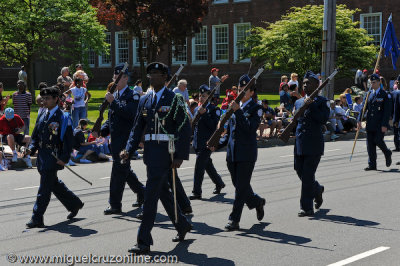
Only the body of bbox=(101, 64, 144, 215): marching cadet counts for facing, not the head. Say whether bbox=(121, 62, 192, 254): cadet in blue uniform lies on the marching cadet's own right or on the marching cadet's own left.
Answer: on the marching cadet's own left

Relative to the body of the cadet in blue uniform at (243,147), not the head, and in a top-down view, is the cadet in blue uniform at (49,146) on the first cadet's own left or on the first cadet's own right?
on the first cadet's own right

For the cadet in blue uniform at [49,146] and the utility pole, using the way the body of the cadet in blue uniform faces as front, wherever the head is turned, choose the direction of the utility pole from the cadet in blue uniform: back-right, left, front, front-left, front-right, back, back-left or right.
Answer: back

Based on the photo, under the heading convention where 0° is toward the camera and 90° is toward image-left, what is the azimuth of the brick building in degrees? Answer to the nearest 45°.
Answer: approximately 0°

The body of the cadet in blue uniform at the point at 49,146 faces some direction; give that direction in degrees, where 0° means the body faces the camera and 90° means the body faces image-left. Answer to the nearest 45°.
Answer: approximately 45°

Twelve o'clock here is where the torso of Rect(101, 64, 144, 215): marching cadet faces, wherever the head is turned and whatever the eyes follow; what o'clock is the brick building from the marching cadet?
The brick building is roughly at 5 o'clock from the marching cadet.

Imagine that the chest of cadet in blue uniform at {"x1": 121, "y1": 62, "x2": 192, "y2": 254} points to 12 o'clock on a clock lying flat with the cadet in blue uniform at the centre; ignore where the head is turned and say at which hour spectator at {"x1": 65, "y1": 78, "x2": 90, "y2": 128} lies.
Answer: The spectator is roughly at 4 o'clock from the cadet in blue uniform.

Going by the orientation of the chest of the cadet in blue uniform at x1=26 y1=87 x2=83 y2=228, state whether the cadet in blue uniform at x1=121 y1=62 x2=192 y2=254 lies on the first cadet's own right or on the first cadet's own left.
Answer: on the first cadet's own left

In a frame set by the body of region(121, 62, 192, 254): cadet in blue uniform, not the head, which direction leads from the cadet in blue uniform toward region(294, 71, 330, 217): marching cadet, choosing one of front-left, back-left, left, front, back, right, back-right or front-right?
back

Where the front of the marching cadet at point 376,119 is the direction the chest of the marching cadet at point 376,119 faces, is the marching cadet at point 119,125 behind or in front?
in front

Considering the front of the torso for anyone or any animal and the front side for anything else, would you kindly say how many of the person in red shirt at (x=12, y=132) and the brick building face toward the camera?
2

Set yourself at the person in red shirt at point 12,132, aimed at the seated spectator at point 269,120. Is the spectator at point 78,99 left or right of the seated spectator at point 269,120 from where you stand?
left
